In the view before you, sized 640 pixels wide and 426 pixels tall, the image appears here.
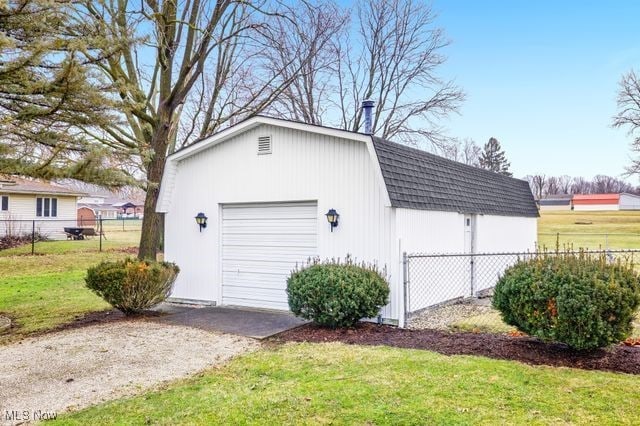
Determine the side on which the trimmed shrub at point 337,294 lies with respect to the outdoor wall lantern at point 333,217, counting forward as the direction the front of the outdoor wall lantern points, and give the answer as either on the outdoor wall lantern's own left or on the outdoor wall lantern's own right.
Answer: on the outdoor wall lantern's own left

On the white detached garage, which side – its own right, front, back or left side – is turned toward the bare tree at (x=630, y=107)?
back

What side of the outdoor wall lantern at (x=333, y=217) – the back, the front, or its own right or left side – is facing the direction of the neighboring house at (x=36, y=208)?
right

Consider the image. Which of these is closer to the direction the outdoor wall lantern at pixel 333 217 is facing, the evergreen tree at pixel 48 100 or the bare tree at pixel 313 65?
the evergreen tree

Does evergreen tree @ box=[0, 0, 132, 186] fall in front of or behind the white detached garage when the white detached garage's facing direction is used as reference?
in front

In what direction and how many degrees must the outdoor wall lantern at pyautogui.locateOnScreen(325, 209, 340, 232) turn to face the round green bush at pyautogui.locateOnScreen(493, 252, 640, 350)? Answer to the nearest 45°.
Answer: approximately 90° to its left

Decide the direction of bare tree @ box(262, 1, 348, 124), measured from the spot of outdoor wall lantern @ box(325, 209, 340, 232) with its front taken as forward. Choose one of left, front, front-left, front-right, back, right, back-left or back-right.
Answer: back-right

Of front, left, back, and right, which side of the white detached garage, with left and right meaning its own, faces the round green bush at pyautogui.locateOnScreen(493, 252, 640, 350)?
left

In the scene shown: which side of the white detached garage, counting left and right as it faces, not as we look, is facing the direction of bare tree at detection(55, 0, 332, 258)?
right

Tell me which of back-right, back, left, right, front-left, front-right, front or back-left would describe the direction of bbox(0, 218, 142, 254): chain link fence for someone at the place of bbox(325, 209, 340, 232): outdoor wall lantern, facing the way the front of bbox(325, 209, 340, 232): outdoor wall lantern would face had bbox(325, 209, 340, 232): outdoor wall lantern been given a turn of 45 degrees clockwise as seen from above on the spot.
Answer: front-right

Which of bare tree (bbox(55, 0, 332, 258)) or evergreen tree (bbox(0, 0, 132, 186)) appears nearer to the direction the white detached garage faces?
the evergreen tree
